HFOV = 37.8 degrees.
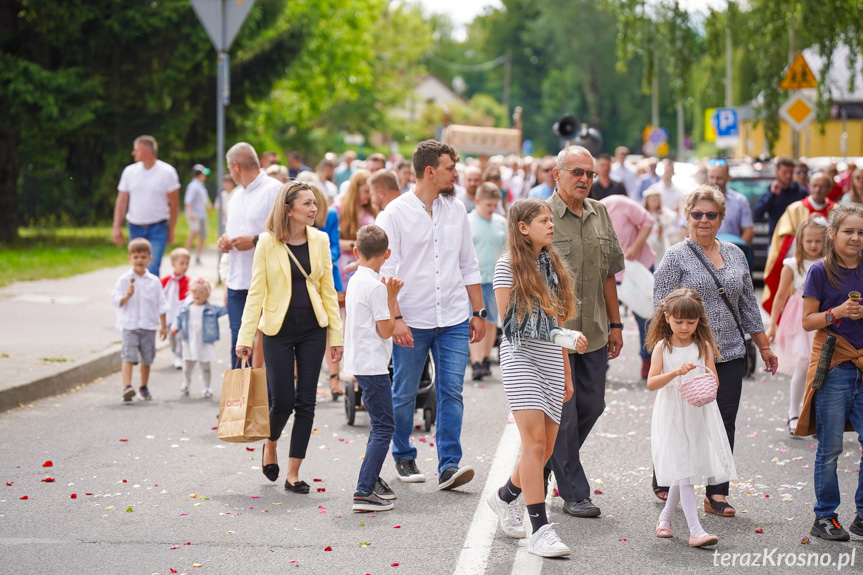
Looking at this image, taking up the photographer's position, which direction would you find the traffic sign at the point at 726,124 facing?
facing the viewer

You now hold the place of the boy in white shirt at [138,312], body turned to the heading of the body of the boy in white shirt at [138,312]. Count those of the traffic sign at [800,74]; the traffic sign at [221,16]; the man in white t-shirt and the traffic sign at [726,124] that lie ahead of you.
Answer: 0

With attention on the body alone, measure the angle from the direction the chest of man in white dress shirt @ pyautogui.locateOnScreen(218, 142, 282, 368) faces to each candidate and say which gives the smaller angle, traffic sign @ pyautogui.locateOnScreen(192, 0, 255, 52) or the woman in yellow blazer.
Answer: the woman in yellow blazer

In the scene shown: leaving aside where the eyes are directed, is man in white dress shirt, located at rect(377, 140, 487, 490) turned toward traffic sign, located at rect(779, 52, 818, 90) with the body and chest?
no

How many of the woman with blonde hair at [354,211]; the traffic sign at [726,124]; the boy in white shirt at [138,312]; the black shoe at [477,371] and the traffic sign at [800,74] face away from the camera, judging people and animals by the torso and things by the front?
0

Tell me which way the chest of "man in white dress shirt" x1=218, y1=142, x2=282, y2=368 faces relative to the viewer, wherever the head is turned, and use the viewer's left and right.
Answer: facing the viewer and to the left of the viewer

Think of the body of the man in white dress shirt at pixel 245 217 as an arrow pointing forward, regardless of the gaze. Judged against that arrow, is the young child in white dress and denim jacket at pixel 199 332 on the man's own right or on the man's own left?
on the man's own right

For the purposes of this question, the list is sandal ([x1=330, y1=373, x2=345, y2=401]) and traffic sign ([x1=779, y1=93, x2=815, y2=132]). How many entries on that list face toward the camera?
2

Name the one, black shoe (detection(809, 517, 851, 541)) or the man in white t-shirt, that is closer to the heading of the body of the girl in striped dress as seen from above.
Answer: the black shoe

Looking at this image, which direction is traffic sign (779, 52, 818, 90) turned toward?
toward the camera

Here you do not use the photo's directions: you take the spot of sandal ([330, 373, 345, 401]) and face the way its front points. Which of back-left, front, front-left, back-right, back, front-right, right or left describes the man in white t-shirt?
back-right

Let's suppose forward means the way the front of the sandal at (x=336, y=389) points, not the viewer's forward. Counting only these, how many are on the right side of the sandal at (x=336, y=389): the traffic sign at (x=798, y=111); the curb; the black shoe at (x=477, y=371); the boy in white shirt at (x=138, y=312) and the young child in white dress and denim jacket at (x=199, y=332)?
3

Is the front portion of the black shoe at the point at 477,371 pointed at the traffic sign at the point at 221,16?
no

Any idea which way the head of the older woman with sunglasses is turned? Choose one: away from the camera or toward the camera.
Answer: toward the camera

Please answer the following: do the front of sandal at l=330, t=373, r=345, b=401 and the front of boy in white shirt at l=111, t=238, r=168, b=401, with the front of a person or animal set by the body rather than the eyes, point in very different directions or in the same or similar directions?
same or similar directions

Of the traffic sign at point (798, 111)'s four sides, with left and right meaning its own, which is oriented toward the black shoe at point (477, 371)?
front

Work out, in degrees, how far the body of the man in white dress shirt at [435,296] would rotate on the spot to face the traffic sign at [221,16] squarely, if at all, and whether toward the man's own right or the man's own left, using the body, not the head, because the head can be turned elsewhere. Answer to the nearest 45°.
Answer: approximately 180°

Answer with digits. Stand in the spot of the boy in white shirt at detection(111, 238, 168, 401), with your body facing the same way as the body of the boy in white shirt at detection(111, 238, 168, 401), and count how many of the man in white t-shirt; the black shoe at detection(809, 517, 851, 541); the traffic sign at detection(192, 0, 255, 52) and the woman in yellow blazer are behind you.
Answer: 2
